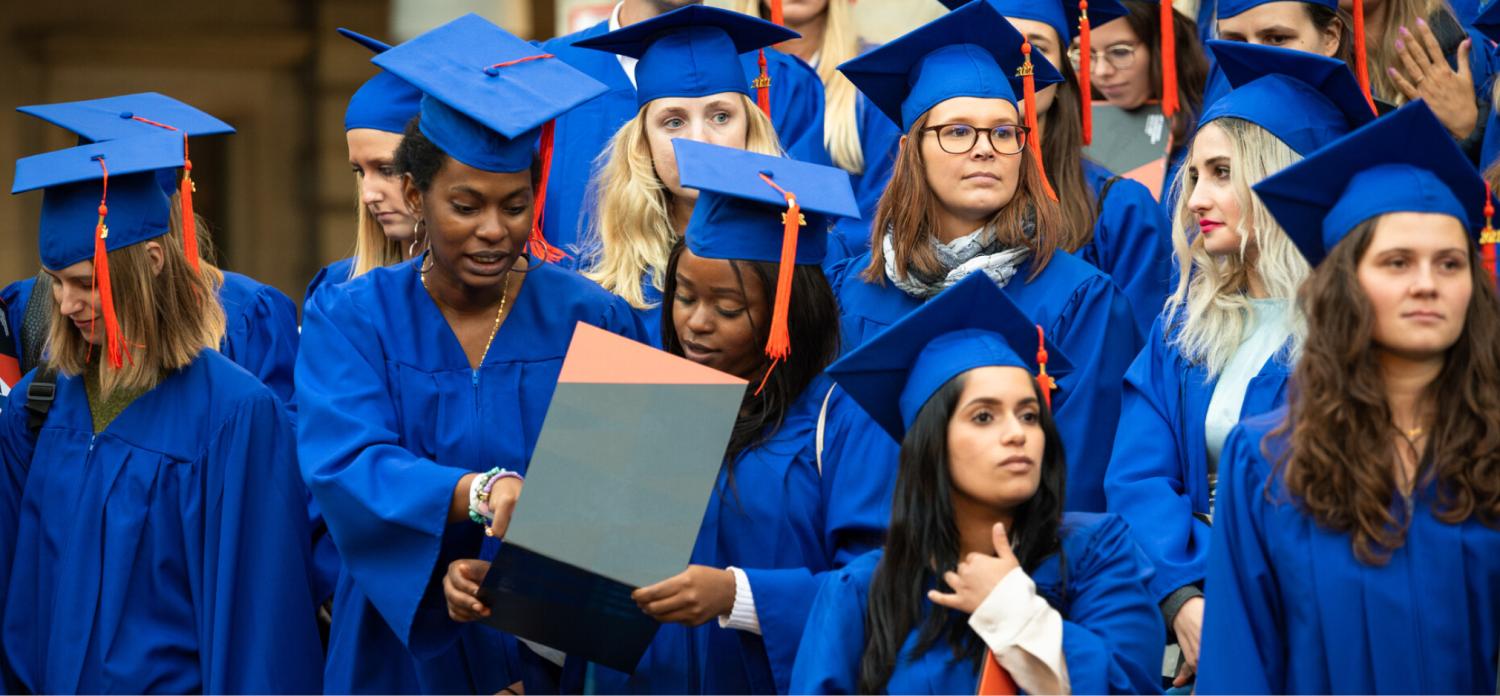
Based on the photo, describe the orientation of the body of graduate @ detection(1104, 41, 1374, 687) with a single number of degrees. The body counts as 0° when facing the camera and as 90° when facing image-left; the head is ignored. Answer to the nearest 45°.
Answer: approximately 45°

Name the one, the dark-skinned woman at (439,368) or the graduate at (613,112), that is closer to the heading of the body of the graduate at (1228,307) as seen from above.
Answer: the dark-skinned woman

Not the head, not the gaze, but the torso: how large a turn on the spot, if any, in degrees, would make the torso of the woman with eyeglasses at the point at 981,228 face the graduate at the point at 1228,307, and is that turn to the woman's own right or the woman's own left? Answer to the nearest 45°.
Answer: approximately 45° to the woman's own left

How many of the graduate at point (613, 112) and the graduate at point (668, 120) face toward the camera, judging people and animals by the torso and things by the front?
2

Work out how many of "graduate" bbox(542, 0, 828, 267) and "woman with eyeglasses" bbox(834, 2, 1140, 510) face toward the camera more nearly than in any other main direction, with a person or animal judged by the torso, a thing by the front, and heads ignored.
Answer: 2

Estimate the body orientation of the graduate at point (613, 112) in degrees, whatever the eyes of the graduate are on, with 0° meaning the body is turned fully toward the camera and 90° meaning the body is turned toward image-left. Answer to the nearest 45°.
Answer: approximately 0°

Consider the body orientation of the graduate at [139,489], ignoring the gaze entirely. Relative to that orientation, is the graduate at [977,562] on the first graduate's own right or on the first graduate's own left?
on the first graduate's own left

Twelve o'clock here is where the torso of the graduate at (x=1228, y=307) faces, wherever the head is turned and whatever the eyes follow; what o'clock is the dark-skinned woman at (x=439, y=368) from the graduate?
The dark-skinned woman is roughly at 1 o'clock from the graduate.

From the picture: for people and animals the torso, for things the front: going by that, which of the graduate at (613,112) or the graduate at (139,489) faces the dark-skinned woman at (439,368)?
the graduate at (613,112)

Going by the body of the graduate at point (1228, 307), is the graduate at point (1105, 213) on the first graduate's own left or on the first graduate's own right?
on the first graduate's own right

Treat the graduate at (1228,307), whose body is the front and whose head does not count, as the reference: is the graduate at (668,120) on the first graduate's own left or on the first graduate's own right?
on the first graduate's own right

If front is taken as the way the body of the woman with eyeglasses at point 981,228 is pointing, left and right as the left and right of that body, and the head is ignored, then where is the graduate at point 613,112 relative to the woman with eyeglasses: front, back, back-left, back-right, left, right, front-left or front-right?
back-right
